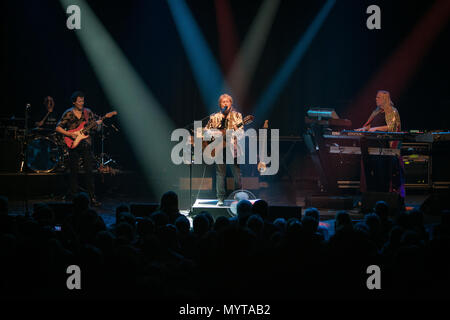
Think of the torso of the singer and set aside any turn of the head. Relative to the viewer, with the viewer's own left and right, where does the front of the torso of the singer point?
facing the viewer

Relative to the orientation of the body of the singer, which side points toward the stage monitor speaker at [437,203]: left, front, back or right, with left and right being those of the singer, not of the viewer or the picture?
left

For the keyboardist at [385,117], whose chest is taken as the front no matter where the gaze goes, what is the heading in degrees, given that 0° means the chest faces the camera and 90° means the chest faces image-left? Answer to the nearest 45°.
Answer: approximately 45°

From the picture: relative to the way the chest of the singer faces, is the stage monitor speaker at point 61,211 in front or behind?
in front

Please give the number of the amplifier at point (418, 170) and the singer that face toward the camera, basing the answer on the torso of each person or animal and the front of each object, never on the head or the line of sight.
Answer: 2

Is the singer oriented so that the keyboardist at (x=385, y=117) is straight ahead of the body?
no

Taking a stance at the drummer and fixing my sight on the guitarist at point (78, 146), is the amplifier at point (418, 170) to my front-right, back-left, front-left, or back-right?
front-left

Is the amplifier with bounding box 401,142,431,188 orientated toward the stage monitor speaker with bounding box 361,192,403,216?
yes

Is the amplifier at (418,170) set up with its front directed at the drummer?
no

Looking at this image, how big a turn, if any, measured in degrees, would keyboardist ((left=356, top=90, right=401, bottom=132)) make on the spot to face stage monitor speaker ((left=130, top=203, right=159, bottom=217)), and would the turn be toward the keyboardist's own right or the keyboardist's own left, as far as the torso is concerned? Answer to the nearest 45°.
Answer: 0° — they already face it

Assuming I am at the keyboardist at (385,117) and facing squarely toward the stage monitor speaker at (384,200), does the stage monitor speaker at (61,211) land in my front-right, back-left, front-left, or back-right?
front-right

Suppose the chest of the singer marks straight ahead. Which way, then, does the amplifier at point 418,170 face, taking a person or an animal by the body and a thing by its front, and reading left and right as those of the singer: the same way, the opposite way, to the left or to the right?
the same way

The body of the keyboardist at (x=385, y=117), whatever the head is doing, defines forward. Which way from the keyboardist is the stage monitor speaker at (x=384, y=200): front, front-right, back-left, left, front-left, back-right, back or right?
front-left
